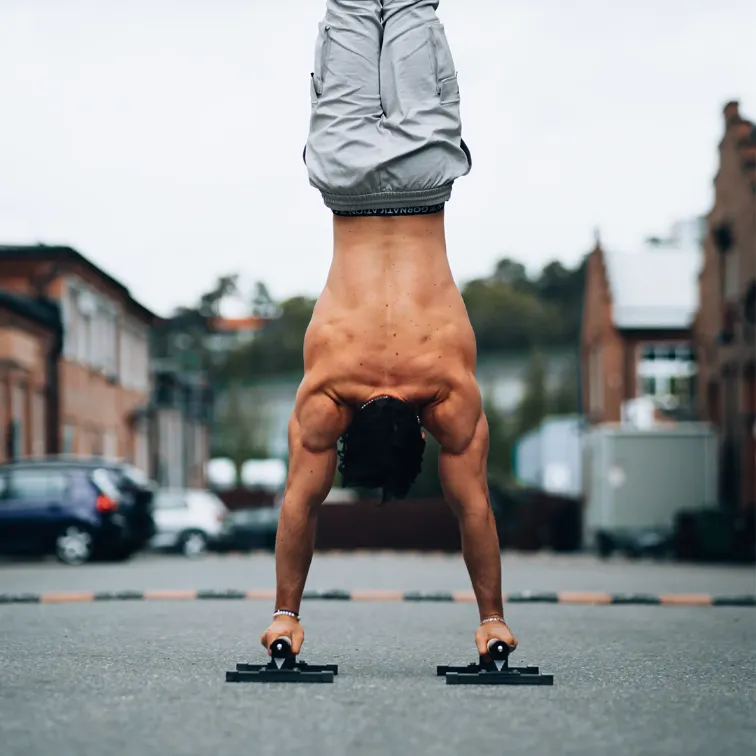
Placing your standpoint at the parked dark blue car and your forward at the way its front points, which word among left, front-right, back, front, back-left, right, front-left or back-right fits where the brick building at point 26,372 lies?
front-right

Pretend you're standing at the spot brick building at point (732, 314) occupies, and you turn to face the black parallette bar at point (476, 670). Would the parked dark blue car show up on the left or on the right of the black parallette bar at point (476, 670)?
right

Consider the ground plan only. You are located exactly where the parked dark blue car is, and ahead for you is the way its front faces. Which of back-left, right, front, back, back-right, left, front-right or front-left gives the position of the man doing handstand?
back-left

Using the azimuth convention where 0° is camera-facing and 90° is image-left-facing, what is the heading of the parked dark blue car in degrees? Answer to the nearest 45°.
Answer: approximately 135°

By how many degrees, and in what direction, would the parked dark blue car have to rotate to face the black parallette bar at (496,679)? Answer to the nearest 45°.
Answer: approximately 135° to its left

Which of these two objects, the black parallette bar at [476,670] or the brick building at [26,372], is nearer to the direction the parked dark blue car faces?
the brick building

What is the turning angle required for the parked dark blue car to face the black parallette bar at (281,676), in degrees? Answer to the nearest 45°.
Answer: approximately 135° to its left
